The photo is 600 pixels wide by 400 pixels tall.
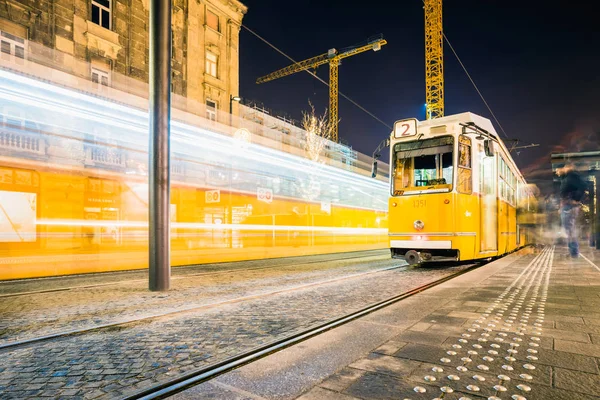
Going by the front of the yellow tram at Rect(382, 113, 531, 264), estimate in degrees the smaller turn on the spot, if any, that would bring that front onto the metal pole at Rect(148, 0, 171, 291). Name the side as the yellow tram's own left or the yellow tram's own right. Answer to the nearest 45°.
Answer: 0° — it already faces it

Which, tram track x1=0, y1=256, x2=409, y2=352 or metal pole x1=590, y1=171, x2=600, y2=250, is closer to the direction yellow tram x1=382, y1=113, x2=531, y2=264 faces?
the tram track

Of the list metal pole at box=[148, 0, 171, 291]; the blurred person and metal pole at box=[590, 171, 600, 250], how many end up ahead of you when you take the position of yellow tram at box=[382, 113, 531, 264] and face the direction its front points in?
1
